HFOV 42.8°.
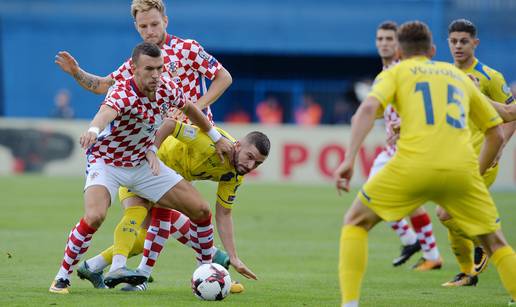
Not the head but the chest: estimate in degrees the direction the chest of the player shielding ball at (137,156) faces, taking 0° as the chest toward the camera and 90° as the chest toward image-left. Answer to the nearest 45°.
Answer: approximately 315°

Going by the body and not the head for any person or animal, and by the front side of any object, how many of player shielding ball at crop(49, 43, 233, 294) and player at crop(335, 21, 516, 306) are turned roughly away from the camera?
1

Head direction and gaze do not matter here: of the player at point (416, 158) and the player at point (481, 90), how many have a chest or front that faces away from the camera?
1

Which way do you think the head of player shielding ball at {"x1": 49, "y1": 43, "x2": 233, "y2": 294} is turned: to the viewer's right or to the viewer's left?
to the viewer's right

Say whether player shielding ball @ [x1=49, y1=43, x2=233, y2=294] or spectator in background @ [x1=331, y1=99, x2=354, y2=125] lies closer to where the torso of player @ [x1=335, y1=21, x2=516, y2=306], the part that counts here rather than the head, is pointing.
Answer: the spectator in background

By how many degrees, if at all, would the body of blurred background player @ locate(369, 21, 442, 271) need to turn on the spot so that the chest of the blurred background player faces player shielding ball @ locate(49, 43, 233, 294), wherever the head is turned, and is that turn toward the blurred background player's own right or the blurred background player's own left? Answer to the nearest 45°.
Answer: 0° — they already face them

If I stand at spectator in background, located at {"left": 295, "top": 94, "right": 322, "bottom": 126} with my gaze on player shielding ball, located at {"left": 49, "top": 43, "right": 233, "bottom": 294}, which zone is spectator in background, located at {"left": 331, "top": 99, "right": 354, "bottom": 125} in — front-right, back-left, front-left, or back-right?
back-left

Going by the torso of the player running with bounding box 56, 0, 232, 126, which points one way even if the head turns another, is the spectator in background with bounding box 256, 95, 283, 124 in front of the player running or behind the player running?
behind

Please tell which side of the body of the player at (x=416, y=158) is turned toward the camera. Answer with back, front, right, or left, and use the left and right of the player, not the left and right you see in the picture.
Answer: back
